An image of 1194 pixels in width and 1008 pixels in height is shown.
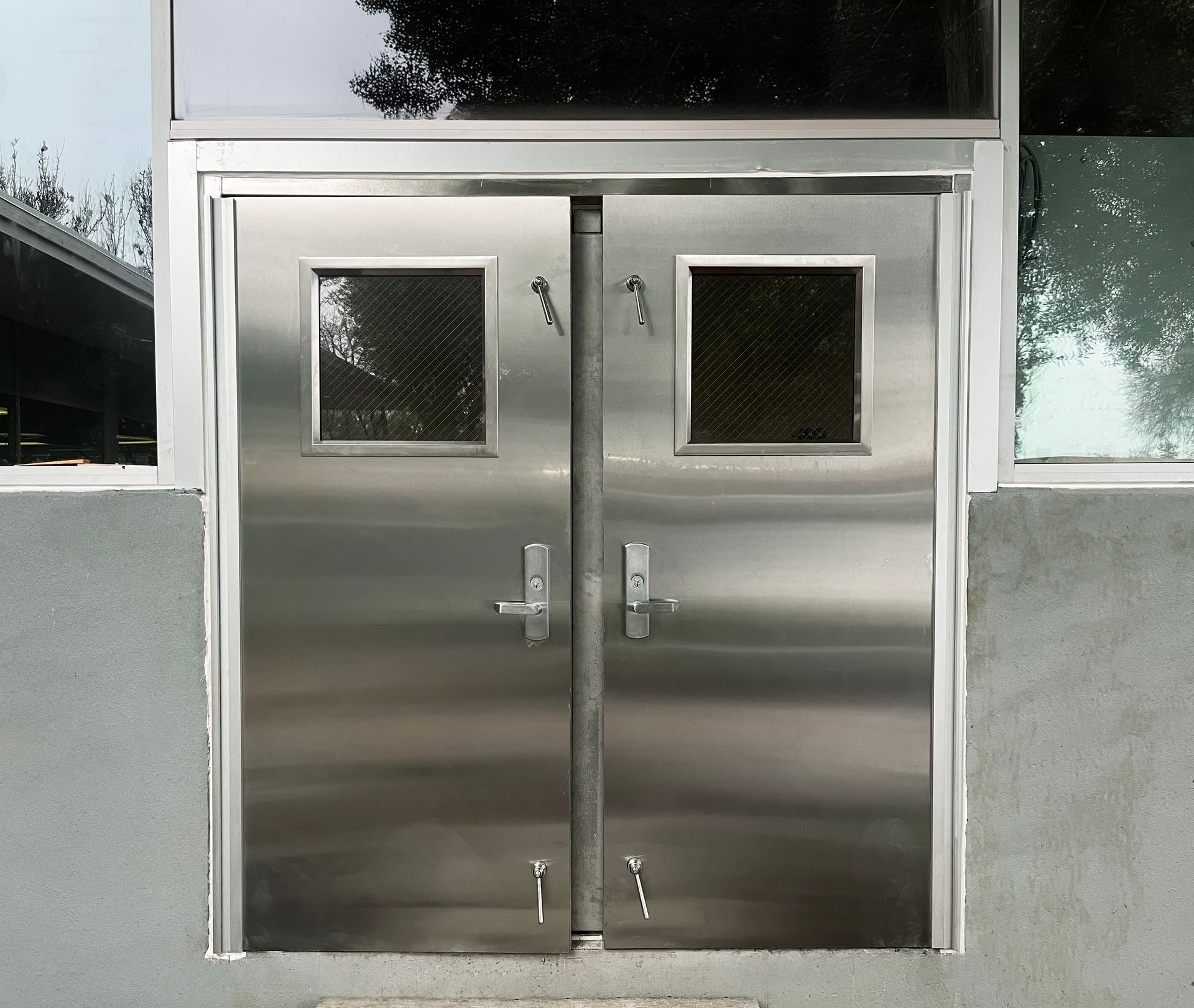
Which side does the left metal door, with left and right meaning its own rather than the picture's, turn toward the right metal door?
left

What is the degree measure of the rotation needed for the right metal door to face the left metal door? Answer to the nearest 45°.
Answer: approximately 90° to its right

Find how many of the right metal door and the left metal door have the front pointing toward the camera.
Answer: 2

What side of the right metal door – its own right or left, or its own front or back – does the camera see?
front
